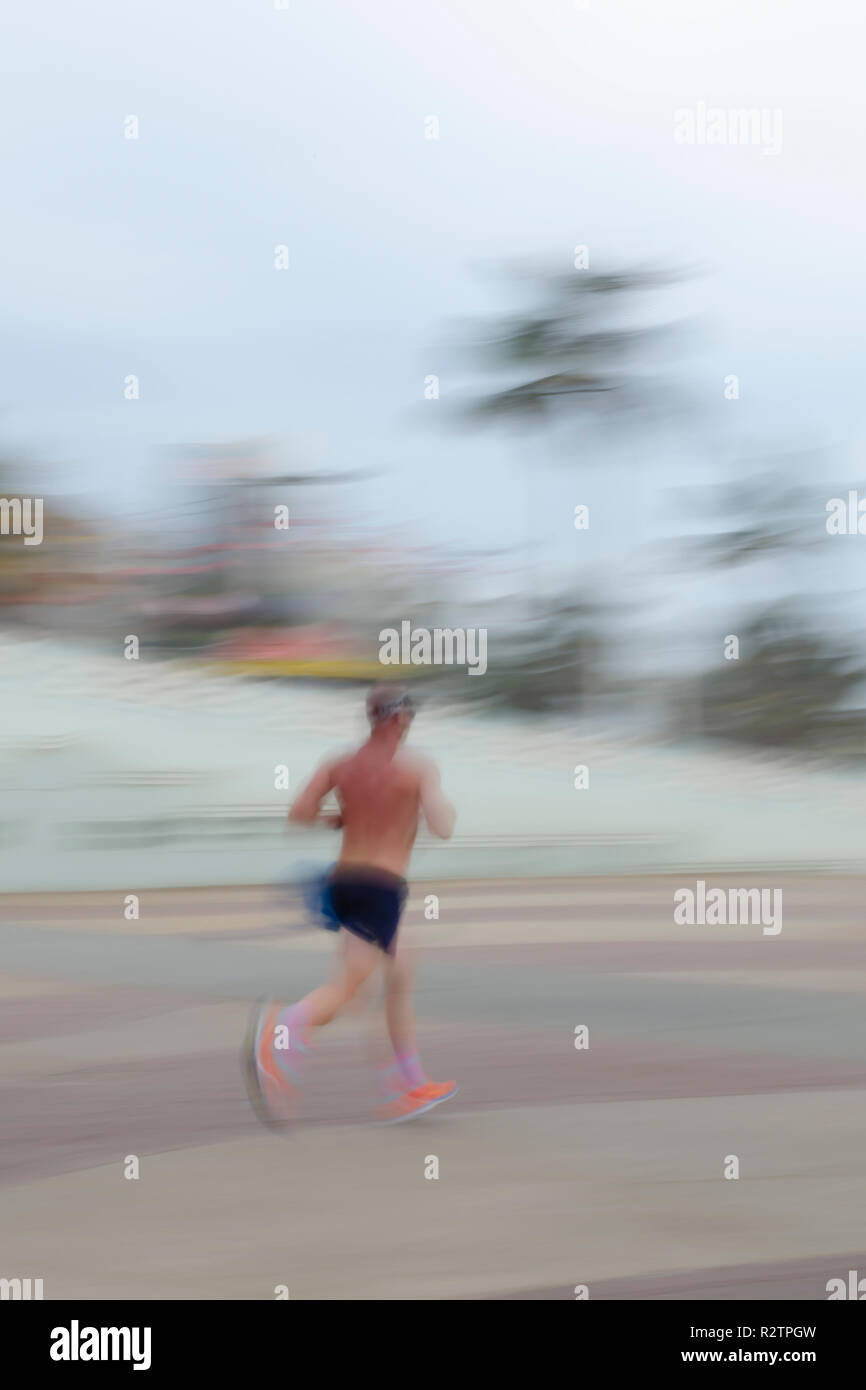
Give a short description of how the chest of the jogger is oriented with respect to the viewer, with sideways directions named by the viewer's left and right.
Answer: facing away from the viewer and to the right of the viewer
